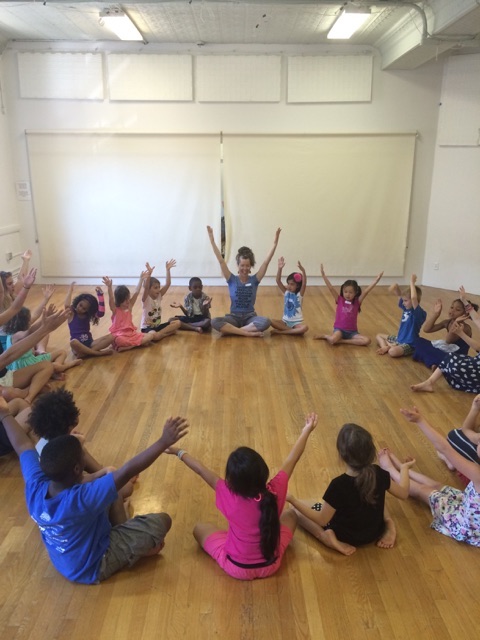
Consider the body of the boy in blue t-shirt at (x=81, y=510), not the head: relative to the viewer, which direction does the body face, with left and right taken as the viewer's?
facing away from the viewer and to the right of the viewer

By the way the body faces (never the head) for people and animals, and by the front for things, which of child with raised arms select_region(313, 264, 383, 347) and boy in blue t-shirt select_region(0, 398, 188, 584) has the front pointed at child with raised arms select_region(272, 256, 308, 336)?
the boy in blue t-shirt

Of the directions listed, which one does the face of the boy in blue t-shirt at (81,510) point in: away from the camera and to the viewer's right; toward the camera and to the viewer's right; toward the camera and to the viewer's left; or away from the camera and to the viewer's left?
away from the camera and to the viewer's right

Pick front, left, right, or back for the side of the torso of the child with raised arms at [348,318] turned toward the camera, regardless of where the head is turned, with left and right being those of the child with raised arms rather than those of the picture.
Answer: front

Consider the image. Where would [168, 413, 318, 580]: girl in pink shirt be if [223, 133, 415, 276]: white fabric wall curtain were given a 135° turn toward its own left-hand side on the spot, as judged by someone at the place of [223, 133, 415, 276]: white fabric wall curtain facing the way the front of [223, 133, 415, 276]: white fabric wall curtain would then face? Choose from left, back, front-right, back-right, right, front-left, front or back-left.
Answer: back-right

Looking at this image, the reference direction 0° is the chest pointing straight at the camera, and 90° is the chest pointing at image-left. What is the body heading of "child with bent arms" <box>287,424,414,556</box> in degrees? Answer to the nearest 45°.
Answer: approximately 135°

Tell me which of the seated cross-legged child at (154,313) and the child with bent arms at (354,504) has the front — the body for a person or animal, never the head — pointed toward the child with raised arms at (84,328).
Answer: the child with bent arms at (354,504)

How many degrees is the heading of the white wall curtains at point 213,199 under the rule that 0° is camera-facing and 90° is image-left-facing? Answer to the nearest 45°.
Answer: approximately 0°

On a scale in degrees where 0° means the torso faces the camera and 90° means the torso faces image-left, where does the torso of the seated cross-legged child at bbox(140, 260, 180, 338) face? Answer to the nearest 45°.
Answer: approximately 315°

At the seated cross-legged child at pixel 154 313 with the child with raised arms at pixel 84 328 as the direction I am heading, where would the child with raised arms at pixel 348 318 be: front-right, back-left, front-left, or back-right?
back-left

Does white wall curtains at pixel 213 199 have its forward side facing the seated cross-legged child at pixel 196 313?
yes

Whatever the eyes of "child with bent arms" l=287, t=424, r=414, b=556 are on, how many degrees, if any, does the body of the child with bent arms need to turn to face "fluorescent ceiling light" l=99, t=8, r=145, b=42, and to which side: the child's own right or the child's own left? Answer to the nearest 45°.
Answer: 0° — they already face it

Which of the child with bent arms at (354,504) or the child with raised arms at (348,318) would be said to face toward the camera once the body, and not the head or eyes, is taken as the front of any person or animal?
the child with raised arms at (348,318)

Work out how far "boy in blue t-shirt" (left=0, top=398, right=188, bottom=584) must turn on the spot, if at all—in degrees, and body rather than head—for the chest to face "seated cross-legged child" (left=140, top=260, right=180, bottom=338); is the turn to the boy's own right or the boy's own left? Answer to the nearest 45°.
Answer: approximately 45° to the boy's own left

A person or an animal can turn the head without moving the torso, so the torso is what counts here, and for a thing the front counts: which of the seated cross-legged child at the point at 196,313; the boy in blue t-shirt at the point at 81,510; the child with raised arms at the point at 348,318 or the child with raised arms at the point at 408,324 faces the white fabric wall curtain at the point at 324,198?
the boy in blue t-shirt

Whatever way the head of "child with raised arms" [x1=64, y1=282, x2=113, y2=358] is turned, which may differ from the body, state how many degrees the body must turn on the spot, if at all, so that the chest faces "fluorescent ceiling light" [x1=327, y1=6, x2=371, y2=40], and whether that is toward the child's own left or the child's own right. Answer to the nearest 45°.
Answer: approximately 45° to the child's own left

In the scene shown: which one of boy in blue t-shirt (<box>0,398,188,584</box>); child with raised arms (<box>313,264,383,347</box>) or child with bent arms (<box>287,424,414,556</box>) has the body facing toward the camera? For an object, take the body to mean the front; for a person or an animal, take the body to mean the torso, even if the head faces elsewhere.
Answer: child with raised arms (<box>313,264,383,347</box>)

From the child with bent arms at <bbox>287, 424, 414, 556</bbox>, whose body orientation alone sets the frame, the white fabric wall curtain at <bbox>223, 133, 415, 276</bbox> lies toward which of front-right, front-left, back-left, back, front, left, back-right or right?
front-right

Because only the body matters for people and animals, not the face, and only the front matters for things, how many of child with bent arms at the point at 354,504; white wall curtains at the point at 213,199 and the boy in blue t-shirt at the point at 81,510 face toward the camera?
1

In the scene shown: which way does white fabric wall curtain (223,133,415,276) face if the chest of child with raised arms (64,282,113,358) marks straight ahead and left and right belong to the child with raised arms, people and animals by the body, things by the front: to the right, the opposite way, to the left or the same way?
to the right

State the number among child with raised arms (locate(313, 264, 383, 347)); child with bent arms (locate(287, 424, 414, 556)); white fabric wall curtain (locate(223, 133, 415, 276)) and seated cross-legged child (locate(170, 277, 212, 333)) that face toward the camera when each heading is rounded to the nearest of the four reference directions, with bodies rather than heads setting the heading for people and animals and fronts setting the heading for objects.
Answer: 3
